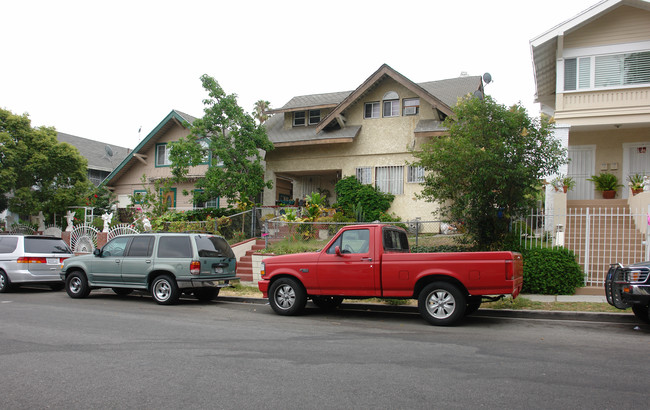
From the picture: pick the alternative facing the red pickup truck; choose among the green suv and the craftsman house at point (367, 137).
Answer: the craftsman house

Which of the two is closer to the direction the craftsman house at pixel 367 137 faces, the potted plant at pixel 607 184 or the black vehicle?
the black vehicle

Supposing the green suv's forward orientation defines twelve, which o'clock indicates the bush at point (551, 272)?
The bush is roughly at 5 o'clock from the green suv.

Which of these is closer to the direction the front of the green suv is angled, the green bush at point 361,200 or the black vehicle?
the green bush

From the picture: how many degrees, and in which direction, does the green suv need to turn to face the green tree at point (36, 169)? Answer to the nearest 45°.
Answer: approximately 45° to its right

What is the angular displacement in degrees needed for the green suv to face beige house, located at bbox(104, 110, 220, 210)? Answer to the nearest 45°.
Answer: approximately 45° to its right

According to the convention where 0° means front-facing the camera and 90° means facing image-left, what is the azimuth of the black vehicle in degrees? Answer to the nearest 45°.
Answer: approximately 45°

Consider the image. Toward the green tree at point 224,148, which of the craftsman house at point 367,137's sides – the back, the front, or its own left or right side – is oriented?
right

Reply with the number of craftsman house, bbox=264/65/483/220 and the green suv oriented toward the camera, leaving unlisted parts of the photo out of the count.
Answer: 1

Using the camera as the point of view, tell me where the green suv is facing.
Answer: facing away from the viewer and to the left of the viewer
